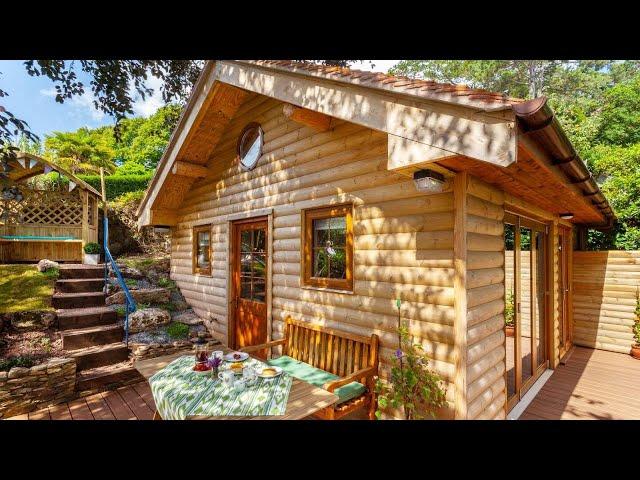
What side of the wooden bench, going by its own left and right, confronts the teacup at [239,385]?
front

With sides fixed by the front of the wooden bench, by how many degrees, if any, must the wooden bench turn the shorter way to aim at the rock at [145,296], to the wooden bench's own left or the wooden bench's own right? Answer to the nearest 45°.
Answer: approximately 90° to the wooden bench's own right

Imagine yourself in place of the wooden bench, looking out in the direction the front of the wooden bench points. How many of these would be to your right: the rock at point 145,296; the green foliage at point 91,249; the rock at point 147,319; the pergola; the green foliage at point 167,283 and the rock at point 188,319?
6

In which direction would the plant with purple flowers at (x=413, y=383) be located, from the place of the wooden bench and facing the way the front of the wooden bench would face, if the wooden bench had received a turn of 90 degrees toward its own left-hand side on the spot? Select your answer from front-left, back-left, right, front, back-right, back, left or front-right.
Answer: front

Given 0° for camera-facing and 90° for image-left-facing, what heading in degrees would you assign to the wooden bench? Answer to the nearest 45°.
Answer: approximately 45°

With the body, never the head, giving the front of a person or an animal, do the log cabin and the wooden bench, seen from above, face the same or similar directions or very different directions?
same or similar directions

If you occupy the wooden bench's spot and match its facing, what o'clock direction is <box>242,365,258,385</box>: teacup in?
The teacup is roughly at 12 o'clock from the wooden bench.

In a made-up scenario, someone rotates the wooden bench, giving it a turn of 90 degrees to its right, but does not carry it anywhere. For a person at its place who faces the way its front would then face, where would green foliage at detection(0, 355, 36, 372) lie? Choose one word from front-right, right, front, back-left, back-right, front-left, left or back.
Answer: front-left

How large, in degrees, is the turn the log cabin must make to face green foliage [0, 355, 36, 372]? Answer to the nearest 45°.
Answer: approximately 45° to its right

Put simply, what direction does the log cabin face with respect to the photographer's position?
facing the viewer and to the left of the viewer

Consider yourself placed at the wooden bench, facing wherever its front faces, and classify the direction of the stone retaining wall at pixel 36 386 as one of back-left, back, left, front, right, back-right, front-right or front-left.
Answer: front-right

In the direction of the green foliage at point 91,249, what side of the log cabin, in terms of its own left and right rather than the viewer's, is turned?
right

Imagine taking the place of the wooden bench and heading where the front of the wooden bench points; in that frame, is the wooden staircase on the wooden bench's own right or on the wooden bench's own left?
on the wooden bench's own right

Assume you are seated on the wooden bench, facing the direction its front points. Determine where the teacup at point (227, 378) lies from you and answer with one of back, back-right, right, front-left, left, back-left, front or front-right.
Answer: front
